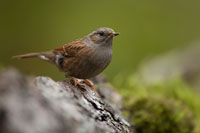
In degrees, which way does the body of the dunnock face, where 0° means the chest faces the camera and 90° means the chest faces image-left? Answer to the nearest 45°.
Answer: approximately 270°
